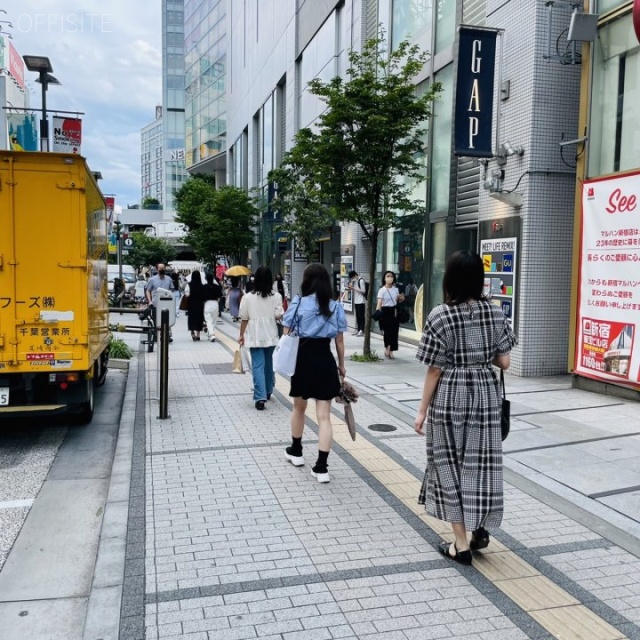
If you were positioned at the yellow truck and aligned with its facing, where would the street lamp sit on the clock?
The street lamp is roughly at 12 o'clock from the yellow truck.

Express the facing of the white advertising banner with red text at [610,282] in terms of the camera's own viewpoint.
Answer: facing the viewer and to the left of the viewer

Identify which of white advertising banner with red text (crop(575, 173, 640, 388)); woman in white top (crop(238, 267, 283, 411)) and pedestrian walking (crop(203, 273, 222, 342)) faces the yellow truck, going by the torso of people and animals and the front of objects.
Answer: the white advertising banner with red text

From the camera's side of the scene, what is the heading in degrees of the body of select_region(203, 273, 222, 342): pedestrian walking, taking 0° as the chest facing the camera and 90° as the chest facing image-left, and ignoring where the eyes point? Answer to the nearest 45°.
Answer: approximately 180°

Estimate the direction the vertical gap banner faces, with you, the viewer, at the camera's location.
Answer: facing the viewer

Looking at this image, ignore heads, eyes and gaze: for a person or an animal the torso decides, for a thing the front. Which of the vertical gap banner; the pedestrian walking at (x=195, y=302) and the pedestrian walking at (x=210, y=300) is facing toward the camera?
the vertical gap banner

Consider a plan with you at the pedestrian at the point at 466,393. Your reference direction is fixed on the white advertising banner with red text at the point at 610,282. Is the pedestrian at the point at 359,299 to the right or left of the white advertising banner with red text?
left

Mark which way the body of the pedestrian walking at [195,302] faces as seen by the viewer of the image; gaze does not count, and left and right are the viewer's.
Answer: facing away from the viewer

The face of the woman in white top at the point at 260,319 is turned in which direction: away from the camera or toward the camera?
away from the camera

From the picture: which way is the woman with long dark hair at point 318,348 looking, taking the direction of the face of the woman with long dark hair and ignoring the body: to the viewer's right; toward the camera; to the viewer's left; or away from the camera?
away from the camera

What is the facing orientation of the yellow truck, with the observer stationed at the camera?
facing away from the viewer

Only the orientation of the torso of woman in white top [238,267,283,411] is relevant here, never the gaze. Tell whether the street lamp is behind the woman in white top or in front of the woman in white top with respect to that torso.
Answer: in front

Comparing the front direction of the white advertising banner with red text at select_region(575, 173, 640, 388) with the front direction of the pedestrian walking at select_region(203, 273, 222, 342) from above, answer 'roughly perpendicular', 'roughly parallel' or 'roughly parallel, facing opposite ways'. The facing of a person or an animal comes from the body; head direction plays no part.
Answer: roughly perpendicular

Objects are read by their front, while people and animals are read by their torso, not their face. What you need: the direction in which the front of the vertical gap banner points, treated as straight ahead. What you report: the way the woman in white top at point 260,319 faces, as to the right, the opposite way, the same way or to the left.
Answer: the opposite way

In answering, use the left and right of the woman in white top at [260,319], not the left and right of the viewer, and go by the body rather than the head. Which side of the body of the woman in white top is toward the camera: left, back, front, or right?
back
